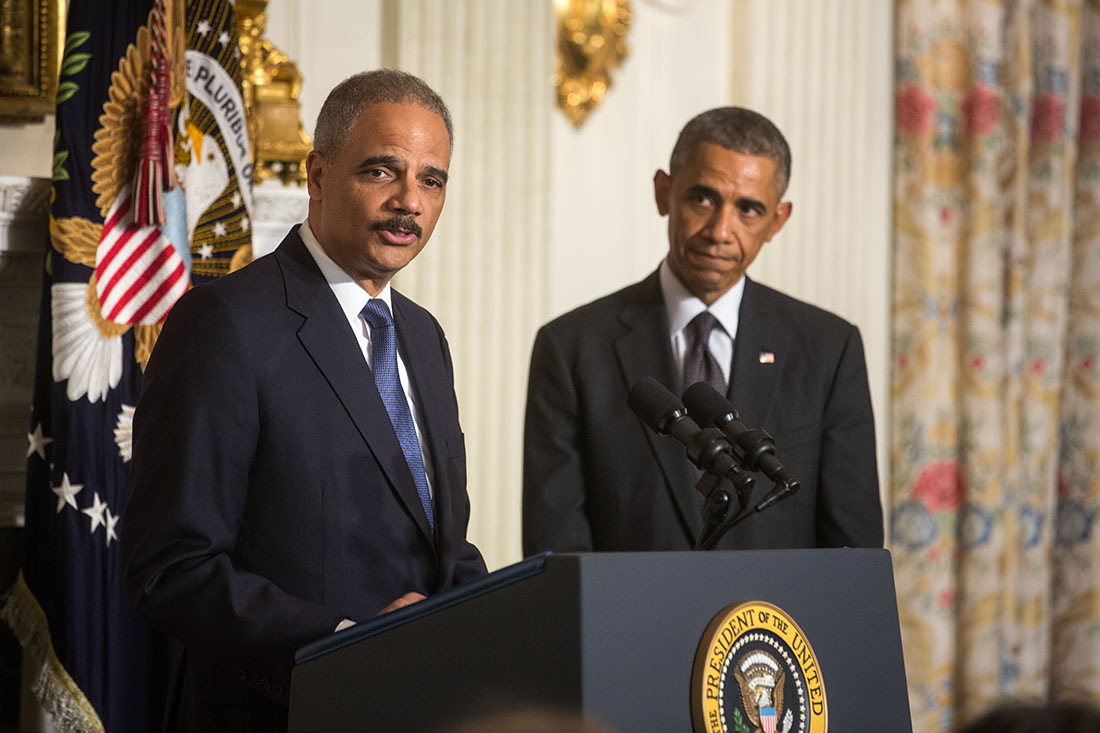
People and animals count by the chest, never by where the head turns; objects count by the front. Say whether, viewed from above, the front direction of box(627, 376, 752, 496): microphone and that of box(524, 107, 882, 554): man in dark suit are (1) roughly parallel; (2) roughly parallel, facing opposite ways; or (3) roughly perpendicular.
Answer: roughly perpendicular

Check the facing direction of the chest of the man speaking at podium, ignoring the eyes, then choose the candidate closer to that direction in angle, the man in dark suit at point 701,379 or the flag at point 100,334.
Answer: the man in dark suit

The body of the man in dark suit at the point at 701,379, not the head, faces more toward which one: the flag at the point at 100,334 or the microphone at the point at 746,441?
the microphone

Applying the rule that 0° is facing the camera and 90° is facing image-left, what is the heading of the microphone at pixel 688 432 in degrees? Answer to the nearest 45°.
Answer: approximately 90°

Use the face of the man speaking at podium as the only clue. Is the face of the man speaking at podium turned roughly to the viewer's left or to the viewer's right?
to the viewer's right

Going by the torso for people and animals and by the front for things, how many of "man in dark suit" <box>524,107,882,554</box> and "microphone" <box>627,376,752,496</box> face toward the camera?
1

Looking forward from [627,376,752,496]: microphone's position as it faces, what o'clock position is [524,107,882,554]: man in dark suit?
The man in dark suit is roughly at 3 o'clock from the microphone.

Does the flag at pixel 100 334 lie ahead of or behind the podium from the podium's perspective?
behind
